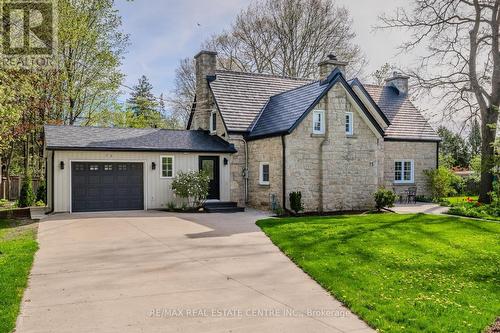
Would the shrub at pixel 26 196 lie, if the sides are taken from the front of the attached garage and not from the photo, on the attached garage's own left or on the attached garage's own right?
on the attached garage's own right

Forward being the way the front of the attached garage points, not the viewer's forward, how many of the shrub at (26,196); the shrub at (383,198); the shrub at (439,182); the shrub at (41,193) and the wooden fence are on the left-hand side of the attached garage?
2

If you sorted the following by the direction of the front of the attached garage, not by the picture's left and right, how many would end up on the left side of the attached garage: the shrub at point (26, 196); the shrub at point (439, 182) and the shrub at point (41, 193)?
1

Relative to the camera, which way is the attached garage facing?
toward the camera

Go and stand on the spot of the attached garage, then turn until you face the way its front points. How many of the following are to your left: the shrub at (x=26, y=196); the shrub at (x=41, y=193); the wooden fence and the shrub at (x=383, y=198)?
1

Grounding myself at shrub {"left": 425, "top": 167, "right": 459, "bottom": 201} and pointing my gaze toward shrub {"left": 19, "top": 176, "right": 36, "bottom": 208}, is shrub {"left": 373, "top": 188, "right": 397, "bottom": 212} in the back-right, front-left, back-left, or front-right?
front-left

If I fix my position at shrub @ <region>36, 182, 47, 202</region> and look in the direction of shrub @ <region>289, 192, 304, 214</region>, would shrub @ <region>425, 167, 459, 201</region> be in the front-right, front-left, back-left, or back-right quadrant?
front-left

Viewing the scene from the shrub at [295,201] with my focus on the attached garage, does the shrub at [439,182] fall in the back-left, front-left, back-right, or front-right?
back-right

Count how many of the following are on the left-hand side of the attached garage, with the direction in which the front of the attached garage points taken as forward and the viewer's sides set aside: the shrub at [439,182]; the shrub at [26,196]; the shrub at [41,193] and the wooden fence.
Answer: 1

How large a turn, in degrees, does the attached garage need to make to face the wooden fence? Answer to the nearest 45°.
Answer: approximately 135° to its right

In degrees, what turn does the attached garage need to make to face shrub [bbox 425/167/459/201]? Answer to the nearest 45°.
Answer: approximately 90° to its left

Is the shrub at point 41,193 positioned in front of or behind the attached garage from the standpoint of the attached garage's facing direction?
behind

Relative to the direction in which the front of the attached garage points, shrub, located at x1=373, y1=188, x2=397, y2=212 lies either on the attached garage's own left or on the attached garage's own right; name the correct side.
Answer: on the attached garage's own left

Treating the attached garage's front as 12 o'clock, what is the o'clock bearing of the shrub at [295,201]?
The shrub is roughly at 10 o'clock from the attached garage.

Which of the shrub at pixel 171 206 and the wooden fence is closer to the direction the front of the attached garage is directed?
the shrub

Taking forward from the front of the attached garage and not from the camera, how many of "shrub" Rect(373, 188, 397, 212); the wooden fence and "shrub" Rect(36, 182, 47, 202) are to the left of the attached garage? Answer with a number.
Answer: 1
